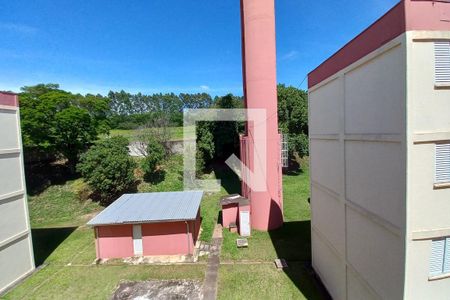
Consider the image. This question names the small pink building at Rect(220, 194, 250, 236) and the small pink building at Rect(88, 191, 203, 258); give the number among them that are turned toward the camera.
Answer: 2

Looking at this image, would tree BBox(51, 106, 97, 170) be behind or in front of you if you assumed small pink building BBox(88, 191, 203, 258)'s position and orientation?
behind

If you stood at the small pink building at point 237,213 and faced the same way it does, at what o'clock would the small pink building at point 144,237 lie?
the small pink building at point 144,237 is roughly at 2 o'clock from the small pink building at point 237,213.

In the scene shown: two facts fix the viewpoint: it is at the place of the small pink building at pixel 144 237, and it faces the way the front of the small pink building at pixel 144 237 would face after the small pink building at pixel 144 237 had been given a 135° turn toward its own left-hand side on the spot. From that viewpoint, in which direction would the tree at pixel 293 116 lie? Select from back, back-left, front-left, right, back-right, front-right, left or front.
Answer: front

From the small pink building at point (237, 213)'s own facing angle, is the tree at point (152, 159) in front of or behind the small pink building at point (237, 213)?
behind

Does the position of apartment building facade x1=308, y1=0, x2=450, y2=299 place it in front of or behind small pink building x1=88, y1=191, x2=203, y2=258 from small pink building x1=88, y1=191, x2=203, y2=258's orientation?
in front

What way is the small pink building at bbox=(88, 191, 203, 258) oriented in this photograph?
toward the camera

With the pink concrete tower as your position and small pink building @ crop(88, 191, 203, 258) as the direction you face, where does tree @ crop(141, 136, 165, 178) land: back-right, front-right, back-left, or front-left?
front-right

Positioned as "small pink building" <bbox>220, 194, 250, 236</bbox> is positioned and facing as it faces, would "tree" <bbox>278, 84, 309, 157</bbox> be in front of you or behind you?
behind

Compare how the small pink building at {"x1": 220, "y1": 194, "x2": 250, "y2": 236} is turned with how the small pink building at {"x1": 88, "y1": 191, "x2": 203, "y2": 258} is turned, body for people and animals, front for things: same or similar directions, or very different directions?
same or similar directions

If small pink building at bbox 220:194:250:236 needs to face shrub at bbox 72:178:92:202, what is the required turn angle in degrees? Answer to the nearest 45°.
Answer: approximately 135° to its right

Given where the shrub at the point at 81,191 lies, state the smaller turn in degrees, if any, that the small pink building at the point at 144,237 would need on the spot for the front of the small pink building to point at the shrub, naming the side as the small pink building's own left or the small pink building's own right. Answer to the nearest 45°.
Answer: approximately 135° to the small pink building's own right

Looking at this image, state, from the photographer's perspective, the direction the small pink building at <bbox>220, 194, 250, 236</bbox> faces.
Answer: facing the viewer
